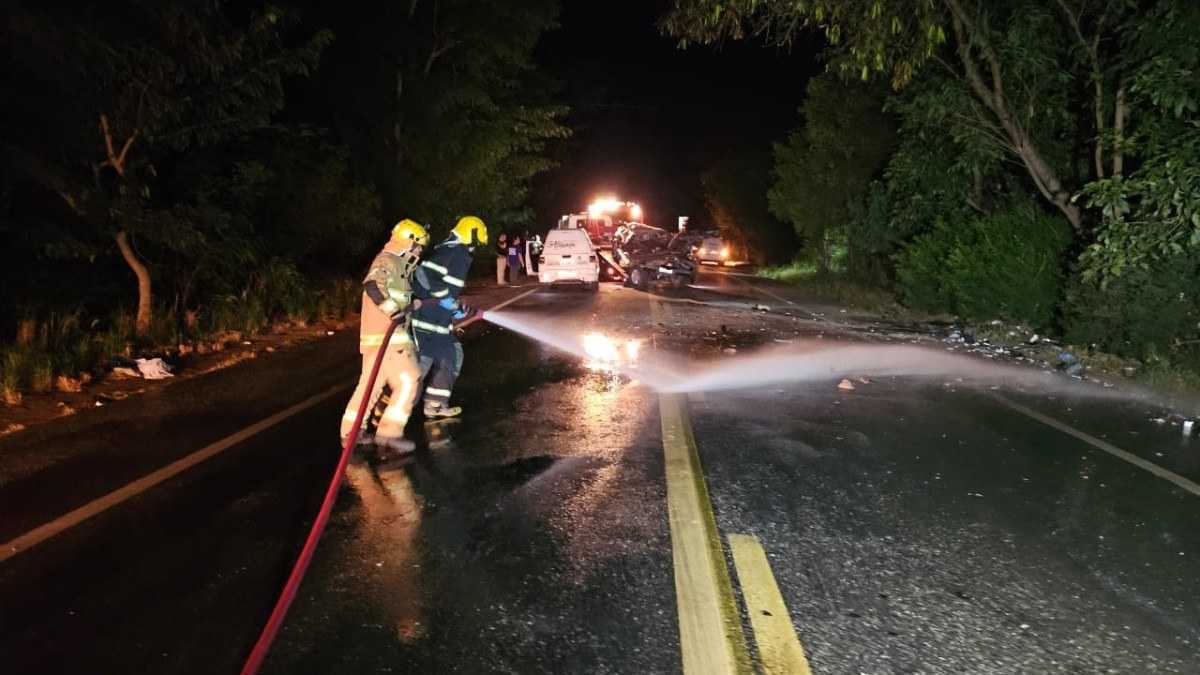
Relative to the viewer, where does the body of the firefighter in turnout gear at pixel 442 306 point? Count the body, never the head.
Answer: to the viewer's right

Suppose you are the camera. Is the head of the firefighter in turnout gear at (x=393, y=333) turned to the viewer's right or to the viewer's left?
to the viewer's right

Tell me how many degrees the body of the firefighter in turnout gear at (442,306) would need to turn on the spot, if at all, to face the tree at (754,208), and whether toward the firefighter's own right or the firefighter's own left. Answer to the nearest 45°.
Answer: approximately 45° to the firefighter's own left

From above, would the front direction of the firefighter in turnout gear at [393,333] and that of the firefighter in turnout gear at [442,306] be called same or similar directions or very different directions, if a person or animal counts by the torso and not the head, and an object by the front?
same or similar directions

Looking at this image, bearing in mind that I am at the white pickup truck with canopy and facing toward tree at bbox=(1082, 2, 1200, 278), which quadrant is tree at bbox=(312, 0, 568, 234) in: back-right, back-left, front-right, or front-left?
back-right

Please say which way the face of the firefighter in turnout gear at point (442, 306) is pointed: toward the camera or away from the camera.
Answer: away from the camera

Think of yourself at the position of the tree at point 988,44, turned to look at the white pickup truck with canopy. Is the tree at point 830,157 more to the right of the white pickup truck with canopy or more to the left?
right

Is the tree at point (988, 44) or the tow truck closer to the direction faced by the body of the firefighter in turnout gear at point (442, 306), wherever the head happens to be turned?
the tree
